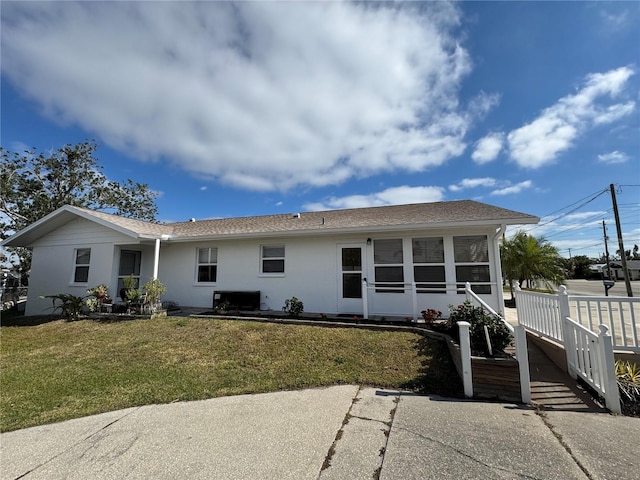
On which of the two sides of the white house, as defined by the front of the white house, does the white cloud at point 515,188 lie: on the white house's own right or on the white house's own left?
on the white house's own left

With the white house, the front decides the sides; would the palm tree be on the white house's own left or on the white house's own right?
on the white house's own left

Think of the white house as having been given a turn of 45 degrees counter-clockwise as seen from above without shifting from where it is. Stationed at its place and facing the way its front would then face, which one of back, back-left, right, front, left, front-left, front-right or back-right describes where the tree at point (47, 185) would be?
back

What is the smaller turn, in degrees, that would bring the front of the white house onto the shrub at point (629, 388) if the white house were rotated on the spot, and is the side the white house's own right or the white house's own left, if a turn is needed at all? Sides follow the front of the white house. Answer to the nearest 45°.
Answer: approximately 45° to the white house's own left

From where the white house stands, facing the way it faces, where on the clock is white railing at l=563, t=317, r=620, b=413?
The white railing is roughly at 11 o'clock from the white house.

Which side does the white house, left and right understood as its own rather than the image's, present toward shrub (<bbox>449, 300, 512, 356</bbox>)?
front

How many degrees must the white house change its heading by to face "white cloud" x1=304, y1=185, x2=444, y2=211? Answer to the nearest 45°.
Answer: approximately 135° to its left

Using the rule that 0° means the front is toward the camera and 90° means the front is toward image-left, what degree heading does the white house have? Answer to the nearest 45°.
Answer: approximately 0°

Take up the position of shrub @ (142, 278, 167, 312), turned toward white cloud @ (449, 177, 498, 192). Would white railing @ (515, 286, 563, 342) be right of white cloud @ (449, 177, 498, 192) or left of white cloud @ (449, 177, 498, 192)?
right

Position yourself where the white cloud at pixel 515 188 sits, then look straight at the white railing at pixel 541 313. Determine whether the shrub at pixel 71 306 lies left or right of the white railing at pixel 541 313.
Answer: right
